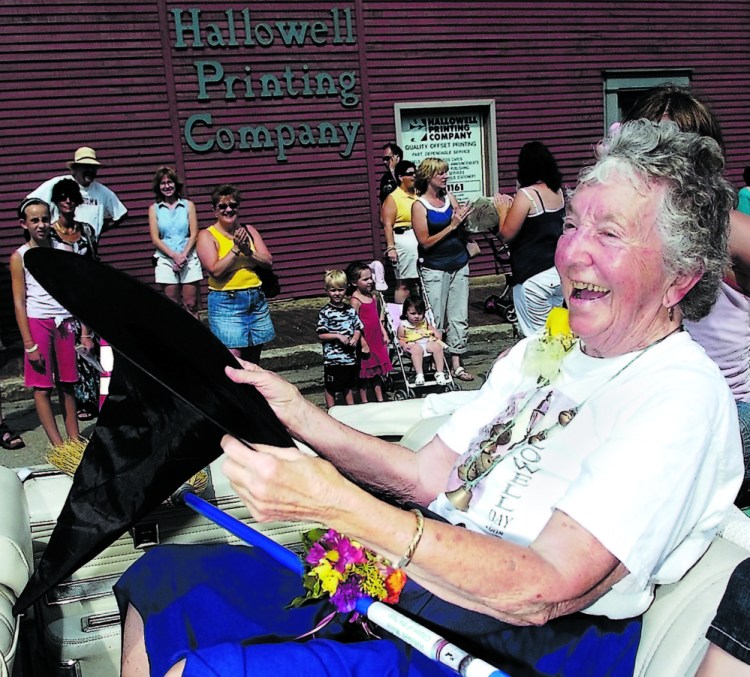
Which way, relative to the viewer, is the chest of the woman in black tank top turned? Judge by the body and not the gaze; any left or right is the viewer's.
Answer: facing away from the viewer and to the left of the viewer

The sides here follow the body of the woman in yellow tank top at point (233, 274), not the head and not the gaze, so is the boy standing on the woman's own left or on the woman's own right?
on the woman's own left

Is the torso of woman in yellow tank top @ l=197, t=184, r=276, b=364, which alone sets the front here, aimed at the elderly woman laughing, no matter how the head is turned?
yes

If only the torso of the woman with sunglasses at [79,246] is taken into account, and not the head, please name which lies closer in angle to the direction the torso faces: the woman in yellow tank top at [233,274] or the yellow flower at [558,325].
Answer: the yellow flower

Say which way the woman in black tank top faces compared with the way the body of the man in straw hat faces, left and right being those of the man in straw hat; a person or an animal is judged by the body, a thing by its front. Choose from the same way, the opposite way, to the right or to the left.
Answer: the opposite way

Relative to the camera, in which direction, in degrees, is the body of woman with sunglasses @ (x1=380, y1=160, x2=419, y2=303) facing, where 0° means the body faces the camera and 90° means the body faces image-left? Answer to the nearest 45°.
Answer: approximately 315°

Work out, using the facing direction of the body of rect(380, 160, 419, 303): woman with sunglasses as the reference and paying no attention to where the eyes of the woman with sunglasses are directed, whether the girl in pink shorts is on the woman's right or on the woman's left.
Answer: on the woman's right

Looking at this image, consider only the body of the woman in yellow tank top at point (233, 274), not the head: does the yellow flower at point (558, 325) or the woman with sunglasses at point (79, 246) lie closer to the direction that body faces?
the yellow flower

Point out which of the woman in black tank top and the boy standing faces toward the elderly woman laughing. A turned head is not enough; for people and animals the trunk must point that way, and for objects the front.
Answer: the boy standing

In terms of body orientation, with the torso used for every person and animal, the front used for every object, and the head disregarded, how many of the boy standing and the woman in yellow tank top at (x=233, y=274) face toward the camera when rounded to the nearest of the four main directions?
2
